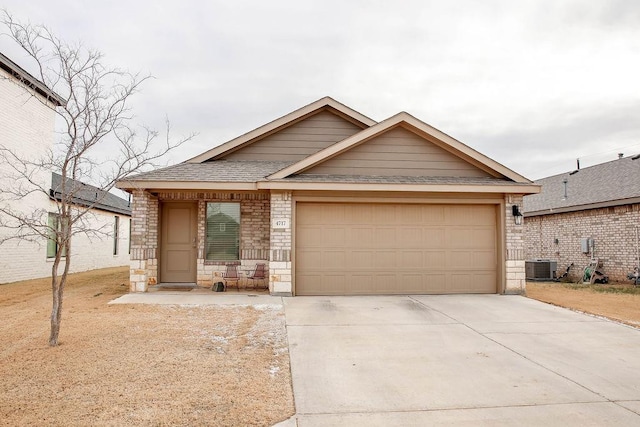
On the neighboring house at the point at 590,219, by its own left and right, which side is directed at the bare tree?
right

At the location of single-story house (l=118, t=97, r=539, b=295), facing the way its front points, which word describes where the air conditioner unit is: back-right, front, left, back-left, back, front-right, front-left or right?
back-left

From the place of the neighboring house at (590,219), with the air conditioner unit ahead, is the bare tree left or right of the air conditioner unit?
left

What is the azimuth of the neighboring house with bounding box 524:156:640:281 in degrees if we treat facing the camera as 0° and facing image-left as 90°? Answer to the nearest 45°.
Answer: approximately 315°

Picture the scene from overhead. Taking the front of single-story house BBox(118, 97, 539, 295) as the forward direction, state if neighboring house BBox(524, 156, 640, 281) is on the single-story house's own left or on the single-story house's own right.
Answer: on the single-story house's own left

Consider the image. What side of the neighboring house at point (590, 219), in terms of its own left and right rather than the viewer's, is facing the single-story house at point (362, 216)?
right

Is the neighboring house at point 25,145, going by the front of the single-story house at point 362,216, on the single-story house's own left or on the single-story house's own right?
on the single-story house's own right

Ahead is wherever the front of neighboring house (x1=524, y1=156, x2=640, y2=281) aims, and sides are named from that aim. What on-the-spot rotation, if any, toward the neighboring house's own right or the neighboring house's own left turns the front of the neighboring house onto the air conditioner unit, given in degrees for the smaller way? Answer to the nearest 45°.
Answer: approximately 90° to the neighboring house's own right

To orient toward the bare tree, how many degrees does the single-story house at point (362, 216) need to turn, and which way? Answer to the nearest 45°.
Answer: approximately 45° to its right
